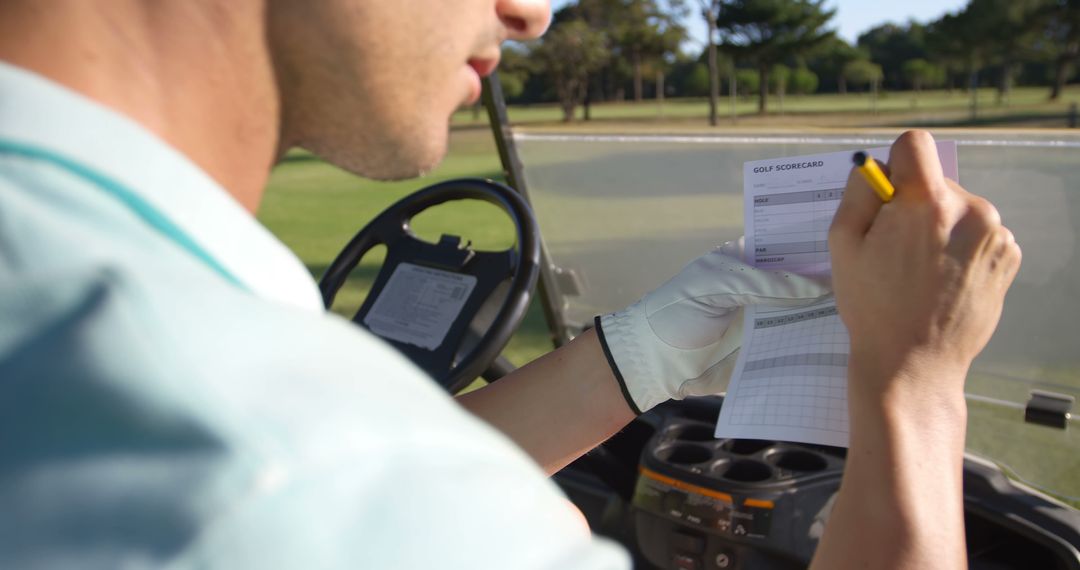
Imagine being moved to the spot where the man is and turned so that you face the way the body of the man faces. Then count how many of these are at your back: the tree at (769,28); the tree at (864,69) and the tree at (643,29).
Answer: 0

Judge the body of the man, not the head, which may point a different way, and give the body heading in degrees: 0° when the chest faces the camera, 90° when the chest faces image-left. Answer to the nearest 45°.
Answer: approximately 225°

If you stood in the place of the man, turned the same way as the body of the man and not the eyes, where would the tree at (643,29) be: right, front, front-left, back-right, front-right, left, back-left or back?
front-left

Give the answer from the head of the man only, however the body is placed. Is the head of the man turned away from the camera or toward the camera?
away from the camera

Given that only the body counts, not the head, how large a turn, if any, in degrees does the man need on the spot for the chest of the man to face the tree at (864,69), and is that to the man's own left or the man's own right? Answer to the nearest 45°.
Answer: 0° — they already face it

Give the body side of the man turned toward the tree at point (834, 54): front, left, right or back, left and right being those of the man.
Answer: front

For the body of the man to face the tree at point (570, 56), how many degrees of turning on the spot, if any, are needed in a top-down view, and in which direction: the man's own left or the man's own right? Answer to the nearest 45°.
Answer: approximately 45° to the man's own left

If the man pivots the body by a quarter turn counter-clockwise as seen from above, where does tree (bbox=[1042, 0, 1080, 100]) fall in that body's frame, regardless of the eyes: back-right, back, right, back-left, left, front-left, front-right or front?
right
